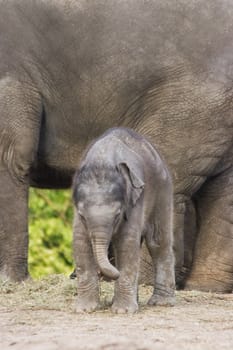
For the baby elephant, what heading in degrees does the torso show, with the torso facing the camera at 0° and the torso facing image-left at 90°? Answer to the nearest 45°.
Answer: approximately 45°

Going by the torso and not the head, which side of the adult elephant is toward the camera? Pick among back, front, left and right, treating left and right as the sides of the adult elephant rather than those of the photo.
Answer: left
